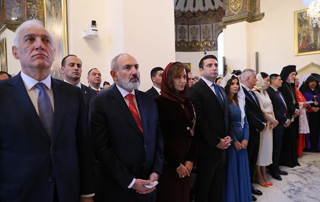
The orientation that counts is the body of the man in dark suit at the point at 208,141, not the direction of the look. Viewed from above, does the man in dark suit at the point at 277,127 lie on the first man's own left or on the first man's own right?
on the first man's own left

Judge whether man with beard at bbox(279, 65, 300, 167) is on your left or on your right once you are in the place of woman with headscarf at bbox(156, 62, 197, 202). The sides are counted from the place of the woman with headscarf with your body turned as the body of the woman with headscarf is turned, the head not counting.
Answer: on your left

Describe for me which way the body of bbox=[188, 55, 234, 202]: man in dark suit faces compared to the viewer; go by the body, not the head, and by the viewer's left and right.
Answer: facing the viewer and to the right of the viewer

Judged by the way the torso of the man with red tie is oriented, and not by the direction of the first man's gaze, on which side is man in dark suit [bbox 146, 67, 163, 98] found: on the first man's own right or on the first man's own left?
on the first man's own left

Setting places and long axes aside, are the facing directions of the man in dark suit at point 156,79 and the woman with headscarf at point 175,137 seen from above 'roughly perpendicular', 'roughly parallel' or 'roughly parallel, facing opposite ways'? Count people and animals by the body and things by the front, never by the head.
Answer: roughly parallel

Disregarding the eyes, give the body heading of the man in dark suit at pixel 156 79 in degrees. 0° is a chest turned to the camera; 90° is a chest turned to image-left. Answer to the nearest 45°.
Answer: approximately 315°

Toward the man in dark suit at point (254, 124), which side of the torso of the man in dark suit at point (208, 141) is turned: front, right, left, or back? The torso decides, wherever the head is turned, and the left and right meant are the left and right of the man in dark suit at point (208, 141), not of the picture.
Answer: left

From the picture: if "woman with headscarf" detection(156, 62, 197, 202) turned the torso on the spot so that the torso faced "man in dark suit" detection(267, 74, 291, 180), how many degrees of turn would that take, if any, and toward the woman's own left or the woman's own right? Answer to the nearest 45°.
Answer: approximately 90° to the woman's own left

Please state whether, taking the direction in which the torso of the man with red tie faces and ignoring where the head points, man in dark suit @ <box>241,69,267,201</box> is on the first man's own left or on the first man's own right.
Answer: on the first man's own left
